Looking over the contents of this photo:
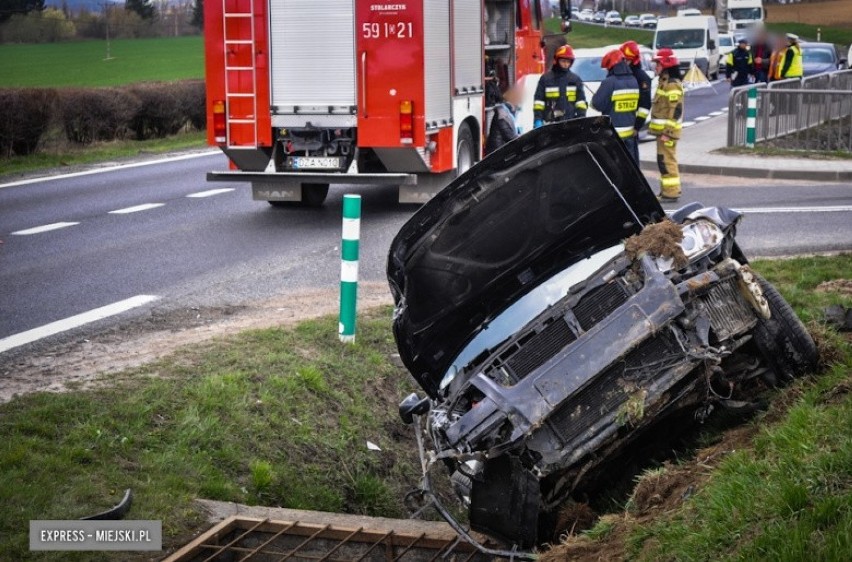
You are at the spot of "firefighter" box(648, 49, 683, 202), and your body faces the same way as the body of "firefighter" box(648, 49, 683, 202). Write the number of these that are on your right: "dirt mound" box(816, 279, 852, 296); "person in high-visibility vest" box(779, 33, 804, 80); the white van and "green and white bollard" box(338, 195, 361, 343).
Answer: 2

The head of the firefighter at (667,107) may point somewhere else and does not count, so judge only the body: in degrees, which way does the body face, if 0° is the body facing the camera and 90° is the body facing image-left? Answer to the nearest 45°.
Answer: approximately 90°

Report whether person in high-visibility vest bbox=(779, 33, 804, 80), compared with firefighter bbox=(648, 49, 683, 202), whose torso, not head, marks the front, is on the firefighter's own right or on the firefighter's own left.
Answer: on the firefighter's own right

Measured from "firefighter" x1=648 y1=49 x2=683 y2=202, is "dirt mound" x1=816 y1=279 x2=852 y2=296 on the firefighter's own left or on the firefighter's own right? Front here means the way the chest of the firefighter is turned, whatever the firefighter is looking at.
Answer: on the firefighter's own left

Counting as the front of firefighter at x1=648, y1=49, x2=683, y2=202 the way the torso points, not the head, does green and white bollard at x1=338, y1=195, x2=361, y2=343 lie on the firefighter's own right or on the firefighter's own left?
on the firefighter's own left

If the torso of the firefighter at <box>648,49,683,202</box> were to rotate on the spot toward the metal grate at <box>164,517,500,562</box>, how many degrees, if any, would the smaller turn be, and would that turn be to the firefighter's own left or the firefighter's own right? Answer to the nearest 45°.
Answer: approximately 90° to the firefighter's own left

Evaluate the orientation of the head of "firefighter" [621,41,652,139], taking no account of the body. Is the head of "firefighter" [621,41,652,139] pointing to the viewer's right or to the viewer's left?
to the viewer's left

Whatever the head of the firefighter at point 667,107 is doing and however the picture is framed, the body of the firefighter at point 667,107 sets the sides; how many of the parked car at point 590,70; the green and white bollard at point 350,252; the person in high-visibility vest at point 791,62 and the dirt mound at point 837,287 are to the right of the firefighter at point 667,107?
2

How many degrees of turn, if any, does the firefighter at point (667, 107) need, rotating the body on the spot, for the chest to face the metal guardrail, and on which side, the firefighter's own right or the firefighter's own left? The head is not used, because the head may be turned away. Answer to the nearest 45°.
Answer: approximately 90° to the firefighter's own right

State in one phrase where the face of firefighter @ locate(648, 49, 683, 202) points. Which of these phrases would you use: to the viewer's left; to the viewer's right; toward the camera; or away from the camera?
to the viewer's left

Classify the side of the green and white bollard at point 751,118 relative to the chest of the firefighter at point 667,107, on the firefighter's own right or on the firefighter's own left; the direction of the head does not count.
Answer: on the firefighter's own right

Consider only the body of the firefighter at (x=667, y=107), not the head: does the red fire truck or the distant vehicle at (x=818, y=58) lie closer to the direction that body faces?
the red fire truck
